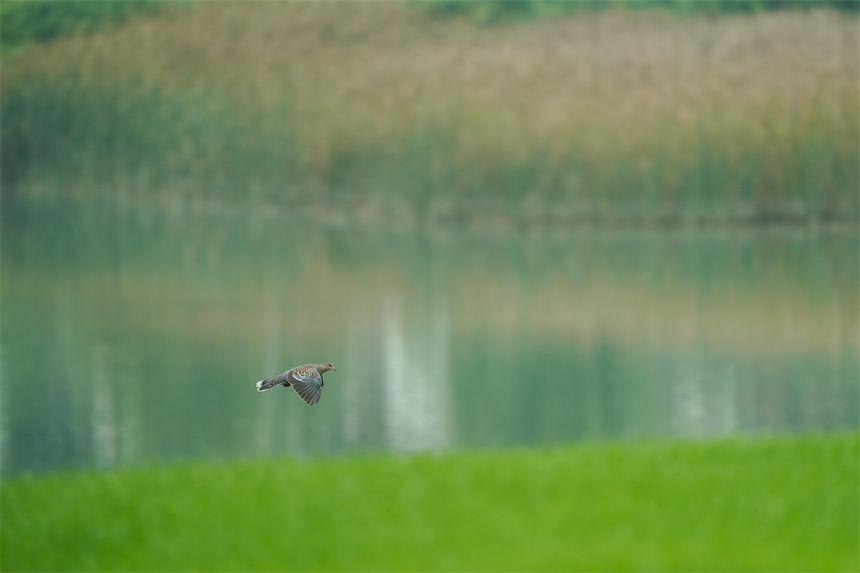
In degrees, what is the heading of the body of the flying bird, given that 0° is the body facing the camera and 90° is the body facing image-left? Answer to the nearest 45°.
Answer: approximately 270°
